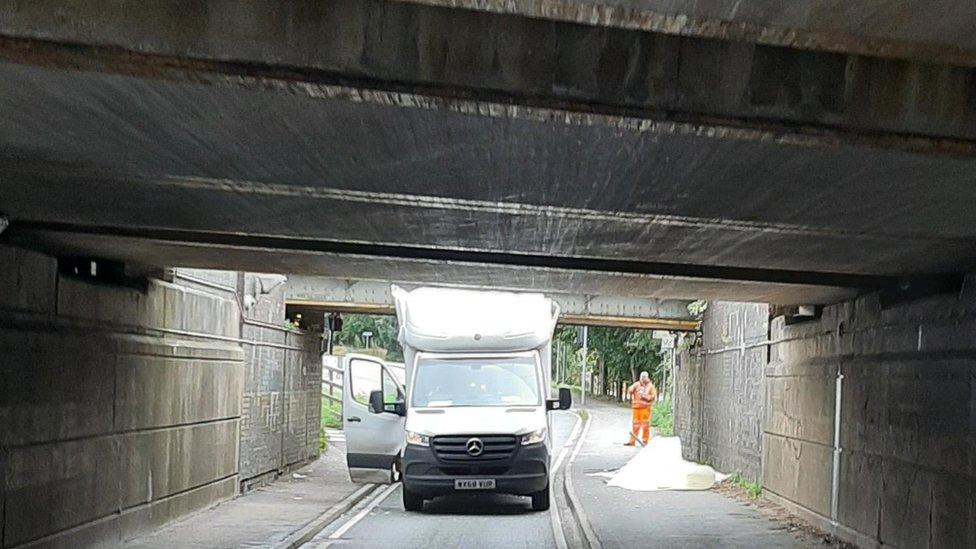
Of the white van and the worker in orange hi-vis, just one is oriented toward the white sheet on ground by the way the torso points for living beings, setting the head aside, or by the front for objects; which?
the worker in orange hi-vis

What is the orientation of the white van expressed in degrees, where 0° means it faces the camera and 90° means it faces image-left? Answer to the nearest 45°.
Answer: approximately 0°

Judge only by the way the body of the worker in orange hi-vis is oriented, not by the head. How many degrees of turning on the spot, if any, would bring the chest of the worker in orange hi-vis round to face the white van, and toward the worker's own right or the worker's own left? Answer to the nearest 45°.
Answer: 0° — they already face it

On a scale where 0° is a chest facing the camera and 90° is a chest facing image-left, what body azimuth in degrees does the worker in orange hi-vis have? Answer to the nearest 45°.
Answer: approximately 0°

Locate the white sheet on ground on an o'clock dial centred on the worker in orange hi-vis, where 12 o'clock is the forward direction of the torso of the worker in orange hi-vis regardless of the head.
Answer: The white sheet on ground is roughly at 12 o'clock from the worker in orange hi-vis.

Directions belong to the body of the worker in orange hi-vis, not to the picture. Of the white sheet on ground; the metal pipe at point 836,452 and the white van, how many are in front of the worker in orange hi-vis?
3

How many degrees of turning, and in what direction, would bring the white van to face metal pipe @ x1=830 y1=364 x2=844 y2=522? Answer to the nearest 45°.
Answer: approximately 45° to its left

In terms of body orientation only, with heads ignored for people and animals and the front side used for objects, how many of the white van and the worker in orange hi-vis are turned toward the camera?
2
